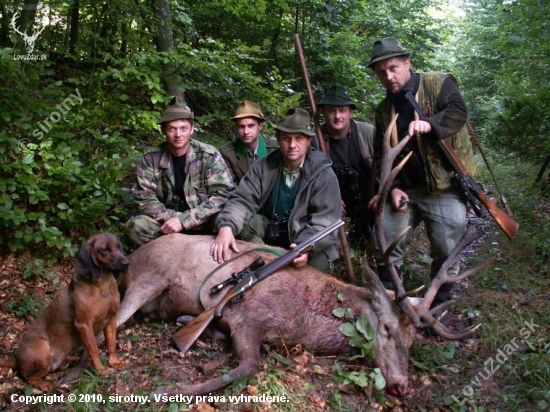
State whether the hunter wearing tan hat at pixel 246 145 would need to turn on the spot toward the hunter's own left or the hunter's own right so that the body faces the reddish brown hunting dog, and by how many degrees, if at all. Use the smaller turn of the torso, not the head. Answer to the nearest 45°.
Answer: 0° — they already face it

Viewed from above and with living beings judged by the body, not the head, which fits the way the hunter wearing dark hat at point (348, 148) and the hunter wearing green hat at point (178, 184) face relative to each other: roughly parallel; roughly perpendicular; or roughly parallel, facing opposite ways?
roughly parallel

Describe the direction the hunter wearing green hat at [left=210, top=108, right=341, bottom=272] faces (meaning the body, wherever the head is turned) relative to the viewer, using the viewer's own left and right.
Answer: facing the viewer

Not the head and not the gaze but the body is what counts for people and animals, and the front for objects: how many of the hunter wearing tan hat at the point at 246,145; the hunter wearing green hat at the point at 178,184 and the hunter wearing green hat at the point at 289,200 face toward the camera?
3

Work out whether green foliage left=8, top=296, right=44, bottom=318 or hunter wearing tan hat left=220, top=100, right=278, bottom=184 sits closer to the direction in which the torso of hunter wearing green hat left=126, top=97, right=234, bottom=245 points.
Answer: the green foliage

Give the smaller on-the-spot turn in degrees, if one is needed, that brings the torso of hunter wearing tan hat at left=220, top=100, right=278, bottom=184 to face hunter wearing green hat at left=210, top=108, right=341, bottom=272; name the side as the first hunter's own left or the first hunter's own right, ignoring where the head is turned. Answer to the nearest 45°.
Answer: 0° — they already face them

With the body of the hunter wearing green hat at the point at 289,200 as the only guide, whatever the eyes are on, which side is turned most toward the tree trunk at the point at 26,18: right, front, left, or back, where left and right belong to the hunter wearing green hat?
right

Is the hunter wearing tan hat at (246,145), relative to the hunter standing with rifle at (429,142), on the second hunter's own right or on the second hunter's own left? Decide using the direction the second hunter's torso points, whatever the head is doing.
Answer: on the second hunter's own right

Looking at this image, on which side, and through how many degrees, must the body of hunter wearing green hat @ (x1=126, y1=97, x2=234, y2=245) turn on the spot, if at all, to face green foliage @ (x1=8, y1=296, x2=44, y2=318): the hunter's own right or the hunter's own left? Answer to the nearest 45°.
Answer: approximately 45° to the hunter's own right

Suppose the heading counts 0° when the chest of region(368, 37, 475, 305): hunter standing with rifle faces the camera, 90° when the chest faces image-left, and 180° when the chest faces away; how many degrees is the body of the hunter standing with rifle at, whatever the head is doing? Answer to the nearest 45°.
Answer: approximately 45°

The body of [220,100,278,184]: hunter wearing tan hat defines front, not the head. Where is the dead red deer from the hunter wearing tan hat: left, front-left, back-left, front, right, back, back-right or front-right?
front

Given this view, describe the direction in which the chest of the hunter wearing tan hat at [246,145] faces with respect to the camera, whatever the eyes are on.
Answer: toward the camera

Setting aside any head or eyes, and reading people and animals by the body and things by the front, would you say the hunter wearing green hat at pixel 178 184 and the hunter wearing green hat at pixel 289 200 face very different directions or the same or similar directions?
same or similar directions

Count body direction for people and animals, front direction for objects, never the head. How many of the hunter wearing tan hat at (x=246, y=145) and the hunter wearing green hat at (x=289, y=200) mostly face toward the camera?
2

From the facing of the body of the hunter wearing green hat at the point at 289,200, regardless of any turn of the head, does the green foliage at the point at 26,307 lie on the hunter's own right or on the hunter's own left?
on the hunter's own right

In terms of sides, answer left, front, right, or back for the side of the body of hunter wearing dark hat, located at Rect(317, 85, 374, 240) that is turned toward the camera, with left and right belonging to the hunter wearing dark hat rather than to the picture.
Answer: front

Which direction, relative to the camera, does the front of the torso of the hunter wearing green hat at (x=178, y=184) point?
toward the camera
